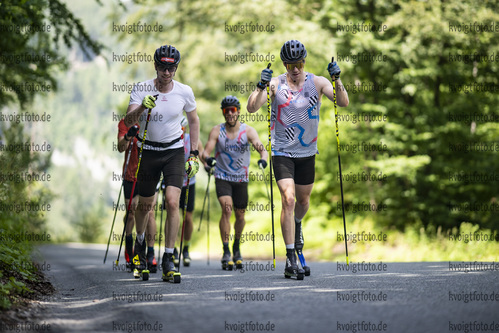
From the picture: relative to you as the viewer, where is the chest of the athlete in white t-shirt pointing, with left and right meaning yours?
facing the viewer
